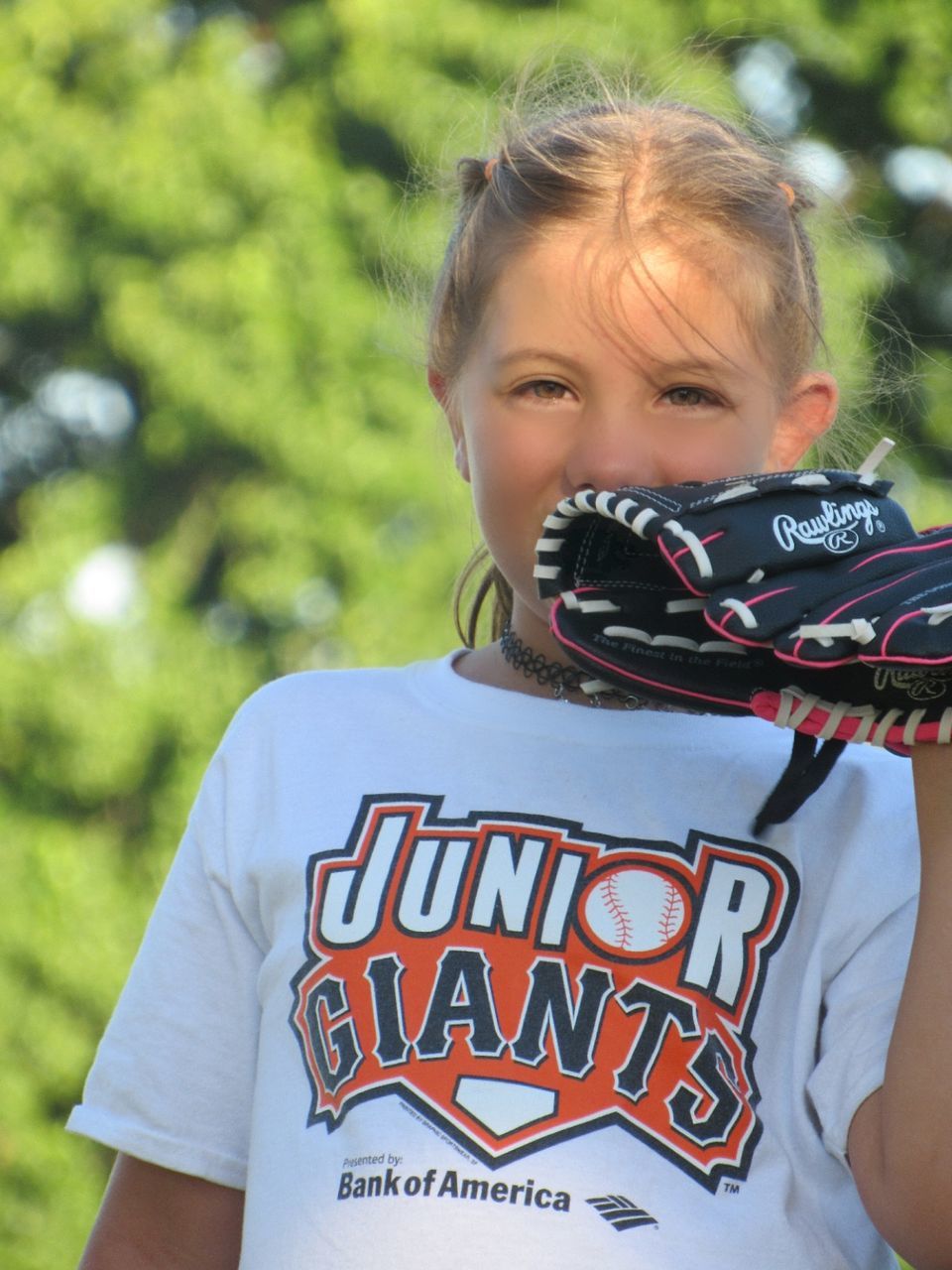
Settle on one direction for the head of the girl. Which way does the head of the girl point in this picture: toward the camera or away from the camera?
toward the camera

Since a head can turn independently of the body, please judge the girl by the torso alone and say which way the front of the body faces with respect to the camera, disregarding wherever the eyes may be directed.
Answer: toward the camera
